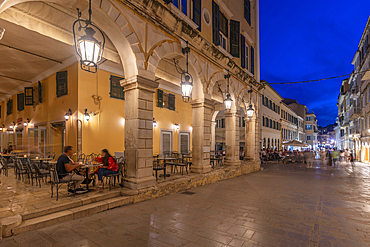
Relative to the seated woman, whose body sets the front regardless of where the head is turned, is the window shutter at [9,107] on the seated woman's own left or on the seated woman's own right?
on the seated woman's own right

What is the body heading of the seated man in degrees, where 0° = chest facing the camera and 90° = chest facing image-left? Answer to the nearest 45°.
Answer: approximately 270°

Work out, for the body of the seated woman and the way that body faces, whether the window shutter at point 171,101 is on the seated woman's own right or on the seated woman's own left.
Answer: on the seated woman's own right

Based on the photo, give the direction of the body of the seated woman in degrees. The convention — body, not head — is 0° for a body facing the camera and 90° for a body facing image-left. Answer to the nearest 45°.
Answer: approximately 90°

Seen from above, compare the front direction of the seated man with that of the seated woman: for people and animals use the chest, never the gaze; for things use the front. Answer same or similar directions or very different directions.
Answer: very different directions

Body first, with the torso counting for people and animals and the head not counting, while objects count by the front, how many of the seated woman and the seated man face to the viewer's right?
1
